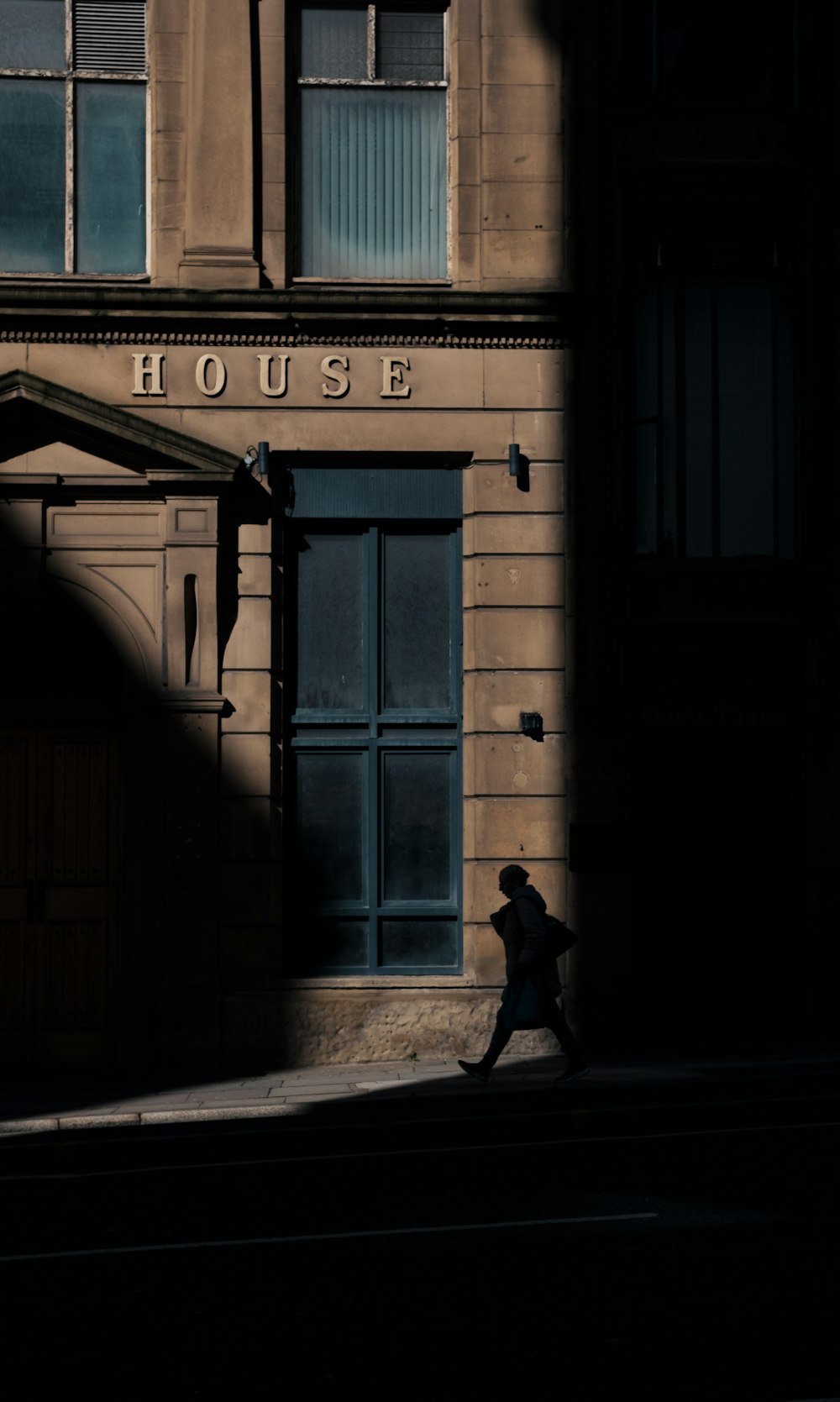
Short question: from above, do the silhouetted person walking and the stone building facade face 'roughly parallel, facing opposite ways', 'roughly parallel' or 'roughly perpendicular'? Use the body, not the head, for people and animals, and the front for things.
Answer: roughly perpendicular

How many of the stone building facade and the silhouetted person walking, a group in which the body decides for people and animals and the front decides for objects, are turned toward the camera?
1

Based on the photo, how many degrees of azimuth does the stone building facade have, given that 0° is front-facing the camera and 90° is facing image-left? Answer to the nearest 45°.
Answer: approximately 0°

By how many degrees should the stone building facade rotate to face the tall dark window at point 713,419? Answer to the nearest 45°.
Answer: approximately 90° to its left

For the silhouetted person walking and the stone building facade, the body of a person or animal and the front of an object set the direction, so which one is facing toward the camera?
the stone building facade
